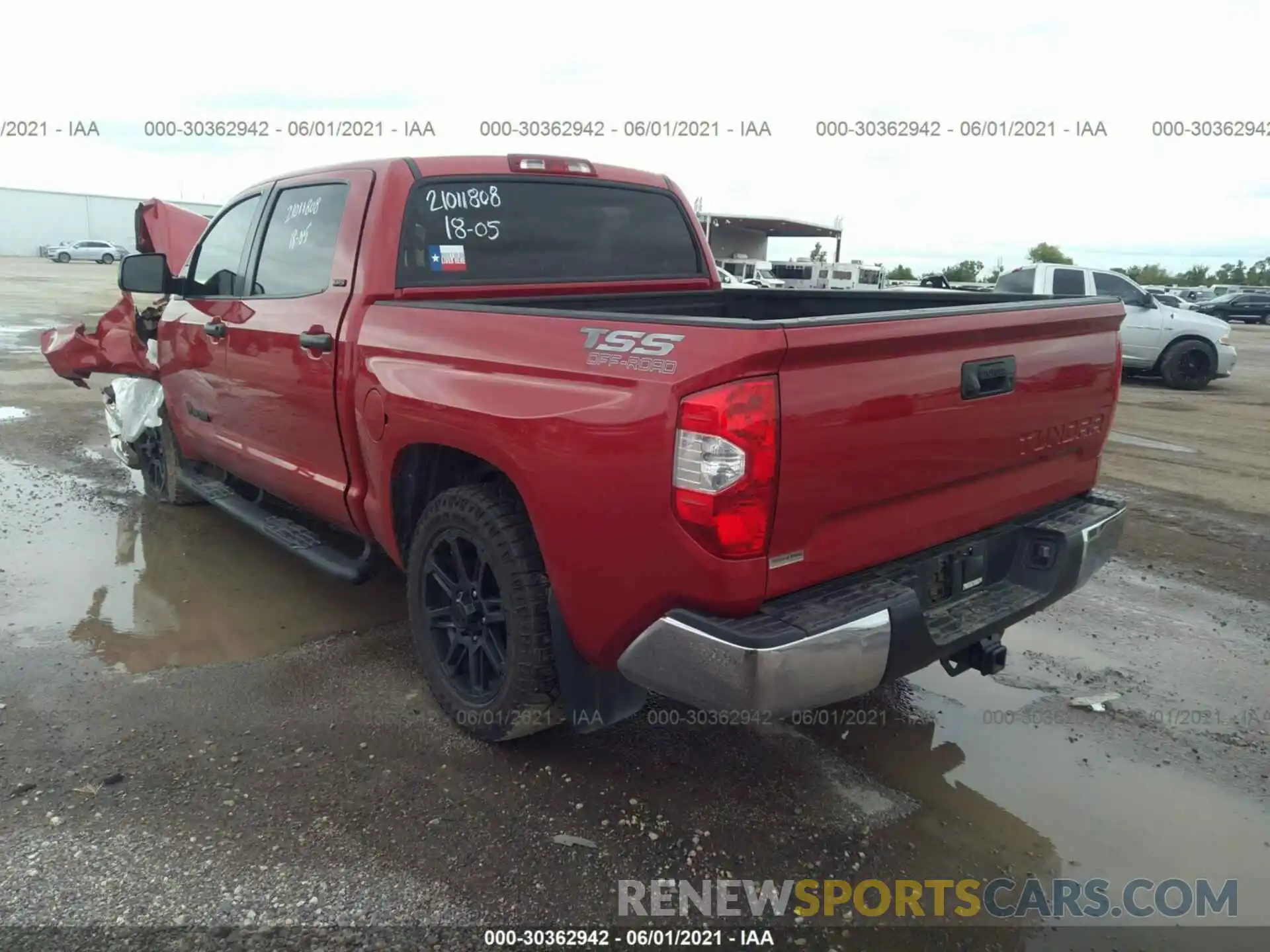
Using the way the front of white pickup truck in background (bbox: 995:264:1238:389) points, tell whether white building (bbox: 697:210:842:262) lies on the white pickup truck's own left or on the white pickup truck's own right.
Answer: on the white pickup truck's own left

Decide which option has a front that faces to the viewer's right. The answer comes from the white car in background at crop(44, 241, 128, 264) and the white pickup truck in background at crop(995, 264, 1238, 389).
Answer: the white pickup truck in background at crop(995, 264, 1238, 389)

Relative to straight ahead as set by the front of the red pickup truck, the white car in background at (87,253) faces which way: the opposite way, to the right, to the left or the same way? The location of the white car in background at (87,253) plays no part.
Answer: to the left

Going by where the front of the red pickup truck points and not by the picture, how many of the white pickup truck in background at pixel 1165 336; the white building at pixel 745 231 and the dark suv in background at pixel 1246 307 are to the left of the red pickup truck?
0

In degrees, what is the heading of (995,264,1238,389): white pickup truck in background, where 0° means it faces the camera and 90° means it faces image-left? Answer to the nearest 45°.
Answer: approximately 270°

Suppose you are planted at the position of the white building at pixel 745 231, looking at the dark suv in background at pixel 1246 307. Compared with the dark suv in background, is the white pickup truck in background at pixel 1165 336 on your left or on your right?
right

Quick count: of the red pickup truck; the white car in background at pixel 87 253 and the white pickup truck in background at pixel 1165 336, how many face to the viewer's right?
1

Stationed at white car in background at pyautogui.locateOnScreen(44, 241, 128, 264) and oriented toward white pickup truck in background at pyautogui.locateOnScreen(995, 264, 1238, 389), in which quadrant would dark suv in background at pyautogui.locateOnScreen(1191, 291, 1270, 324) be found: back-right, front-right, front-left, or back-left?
front-left

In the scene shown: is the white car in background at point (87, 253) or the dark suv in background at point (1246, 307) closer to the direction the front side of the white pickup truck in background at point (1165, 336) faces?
the dark suv in background

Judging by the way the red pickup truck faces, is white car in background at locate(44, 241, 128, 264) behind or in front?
in front

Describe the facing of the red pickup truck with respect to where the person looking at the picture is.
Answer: facing away from the viewer and to the left of the viewer

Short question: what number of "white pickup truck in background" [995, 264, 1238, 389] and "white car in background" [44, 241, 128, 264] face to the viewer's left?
1

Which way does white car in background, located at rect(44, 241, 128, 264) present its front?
to the viewer's left

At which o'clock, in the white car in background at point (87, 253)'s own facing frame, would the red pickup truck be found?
The red pickup truck is roughly at 9 o'clock from the white car in background.

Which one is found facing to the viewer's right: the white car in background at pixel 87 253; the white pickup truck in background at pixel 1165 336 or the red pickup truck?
the white pickup truck in background at pixel 1165 336

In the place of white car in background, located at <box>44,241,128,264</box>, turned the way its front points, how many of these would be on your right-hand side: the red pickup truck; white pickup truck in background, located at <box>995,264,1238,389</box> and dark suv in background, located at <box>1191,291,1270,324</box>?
0
